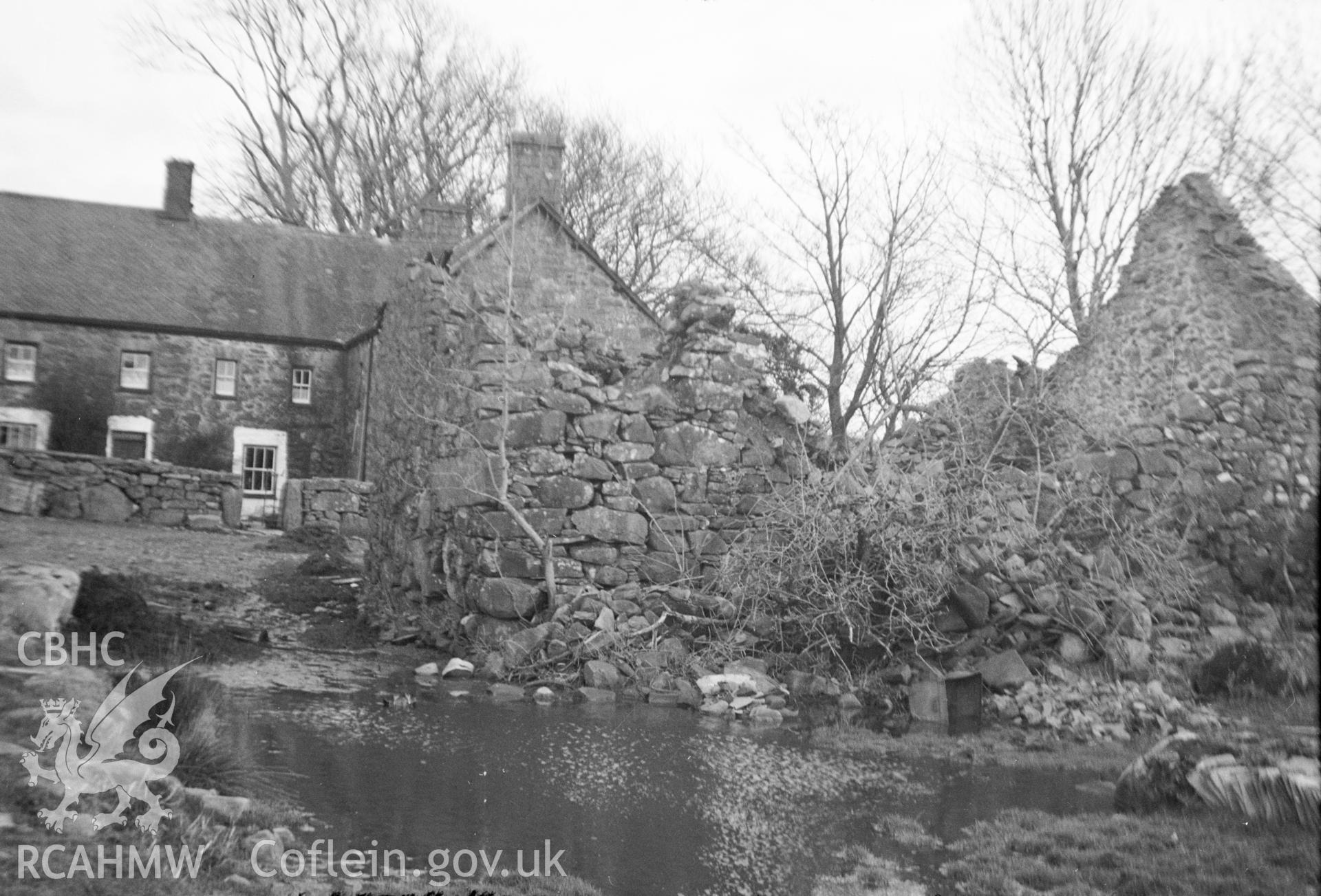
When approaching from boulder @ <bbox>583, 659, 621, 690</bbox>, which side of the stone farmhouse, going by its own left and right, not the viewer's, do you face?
front

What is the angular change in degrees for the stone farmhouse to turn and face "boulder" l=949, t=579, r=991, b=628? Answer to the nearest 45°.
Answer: approximately 45° to its left

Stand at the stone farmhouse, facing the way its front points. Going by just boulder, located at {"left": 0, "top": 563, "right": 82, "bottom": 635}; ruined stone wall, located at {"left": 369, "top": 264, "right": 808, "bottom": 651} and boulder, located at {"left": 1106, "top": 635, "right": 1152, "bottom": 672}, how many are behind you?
0

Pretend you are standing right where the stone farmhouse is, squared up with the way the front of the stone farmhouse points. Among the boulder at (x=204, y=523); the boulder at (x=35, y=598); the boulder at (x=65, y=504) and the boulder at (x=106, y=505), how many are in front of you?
4

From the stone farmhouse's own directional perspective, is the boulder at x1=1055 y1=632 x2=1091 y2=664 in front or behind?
in front

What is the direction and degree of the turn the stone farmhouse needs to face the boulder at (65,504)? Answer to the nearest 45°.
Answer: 0° — it already faces it

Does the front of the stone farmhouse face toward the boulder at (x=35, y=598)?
yes

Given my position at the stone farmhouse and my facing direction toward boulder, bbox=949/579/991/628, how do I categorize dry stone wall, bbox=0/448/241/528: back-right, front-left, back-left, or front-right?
front-right

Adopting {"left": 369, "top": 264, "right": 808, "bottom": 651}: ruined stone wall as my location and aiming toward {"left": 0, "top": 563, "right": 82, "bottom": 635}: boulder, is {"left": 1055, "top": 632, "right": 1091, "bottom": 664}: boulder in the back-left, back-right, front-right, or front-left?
back-left

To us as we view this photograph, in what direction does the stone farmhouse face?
facing the viewer

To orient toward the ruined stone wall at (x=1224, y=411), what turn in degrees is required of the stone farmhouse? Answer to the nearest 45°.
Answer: approximately 45° to its left

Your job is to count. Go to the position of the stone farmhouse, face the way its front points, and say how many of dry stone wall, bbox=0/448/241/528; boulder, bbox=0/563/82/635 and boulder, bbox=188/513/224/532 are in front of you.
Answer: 3

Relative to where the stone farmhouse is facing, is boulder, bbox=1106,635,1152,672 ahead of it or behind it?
ahead

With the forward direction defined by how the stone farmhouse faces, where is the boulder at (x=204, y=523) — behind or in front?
in front

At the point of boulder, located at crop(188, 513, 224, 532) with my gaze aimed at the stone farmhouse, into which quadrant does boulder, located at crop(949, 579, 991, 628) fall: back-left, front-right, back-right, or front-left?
back-right
